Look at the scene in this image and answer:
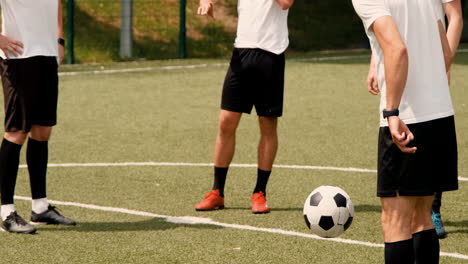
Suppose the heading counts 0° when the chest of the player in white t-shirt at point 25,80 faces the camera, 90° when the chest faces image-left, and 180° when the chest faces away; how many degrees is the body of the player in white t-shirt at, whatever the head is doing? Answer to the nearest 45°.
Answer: approximately 315°

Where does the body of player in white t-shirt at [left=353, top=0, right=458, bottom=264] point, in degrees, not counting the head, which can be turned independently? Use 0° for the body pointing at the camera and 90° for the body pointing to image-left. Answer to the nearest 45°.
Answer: approximately 135°

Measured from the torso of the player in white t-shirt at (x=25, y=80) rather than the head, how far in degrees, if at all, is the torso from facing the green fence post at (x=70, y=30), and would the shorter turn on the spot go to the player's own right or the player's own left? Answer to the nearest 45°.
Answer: approximately 135° to the player's own left
